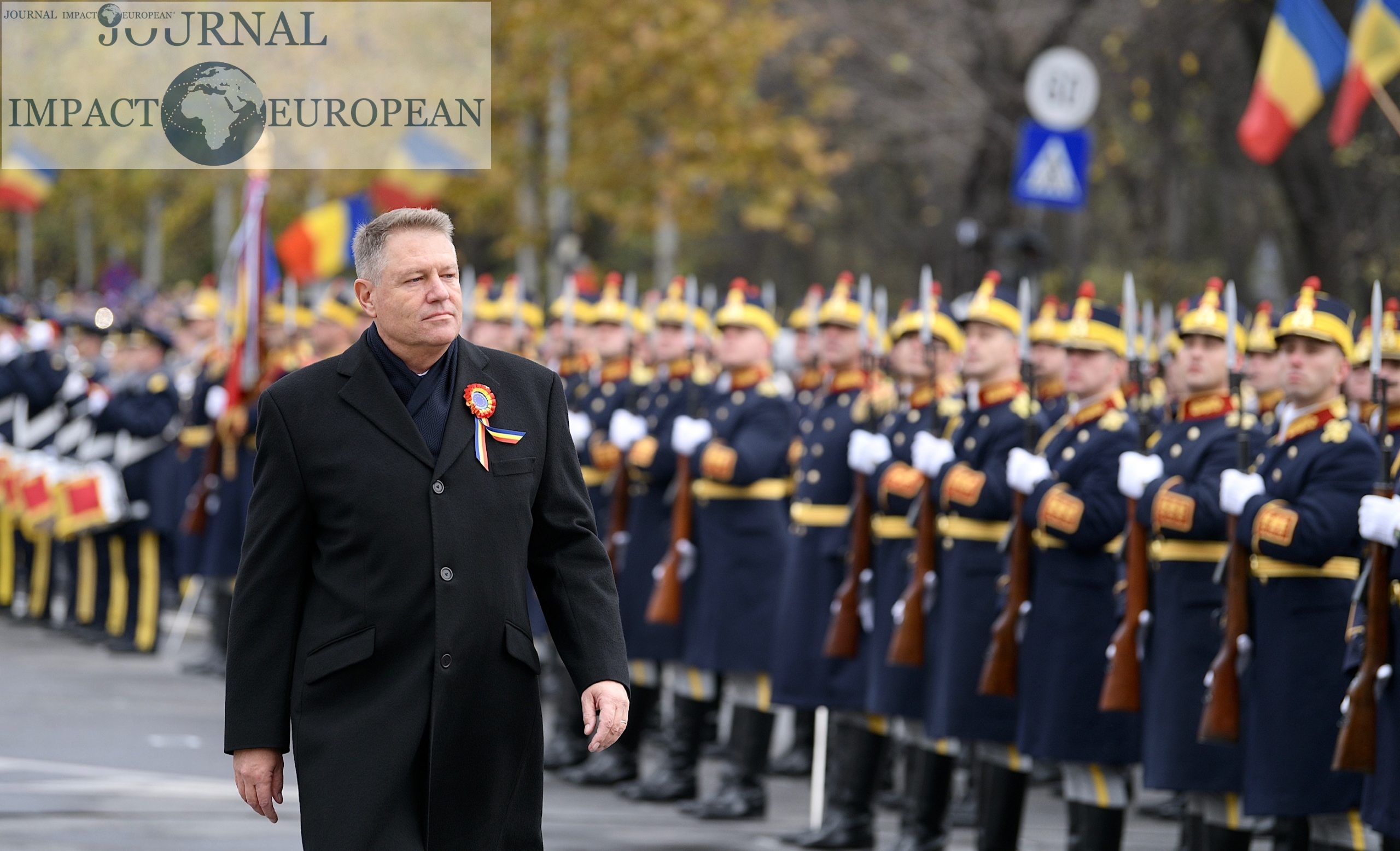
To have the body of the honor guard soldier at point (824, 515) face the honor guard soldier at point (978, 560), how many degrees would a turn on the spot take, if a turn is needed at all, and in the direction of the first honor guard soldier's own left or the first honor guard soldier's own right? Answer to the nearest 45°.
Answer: approximately 90° to the first honor guard soldier's own left

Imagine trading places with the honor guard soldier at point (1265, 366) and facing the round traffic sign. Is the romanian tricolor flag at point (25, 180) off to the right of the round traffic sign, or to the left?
left

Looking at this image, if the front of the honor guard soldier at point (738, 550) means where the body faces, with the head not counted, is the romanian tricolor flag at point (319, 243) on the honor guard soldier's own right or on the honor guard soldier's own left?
on the honor guard soldier's own right

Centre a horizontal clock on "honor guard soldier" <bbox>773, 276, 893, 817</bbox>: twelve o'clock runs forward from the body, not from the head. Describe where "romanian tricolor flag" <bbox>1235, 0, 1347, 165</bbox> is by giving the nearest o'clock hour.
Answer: The romanian tricolor flag is roughly at 6 o'clock from the honor guard soldier.

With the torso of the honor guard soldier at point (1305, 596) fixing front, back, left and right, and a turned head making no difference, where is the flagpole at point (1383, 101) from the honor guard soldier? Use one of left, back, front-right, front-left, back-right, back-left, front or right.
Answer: back-right

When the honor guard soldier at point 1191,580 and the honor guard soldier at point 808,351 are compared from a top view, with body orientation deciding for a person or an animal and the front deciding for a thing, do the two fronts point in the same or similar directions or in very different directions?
same or similar directions

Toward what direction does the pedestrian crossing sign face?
toward the camera

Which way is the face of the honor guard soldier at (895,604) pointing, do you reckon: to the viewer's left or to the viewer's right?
to the viewer's left

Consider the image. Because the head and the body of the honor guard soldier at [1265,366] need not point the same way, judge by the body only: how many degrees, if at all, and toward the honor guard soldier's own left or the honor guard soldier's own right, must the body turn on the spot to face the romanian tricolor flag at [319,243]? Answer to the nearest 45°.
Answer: approximately 90° to the honor guard soldier's own right

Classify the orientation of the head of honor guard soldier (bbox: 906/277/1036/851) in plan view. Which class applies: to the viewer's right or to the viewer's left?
to the viewer's left

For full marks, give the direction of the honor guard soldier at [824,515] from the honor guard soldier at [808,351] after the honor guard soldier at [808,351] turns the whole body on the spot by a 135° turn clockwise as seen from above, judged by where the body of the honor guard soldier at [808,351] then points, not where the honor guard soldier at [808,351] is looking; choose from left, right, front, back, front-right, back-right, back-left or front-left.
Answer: back

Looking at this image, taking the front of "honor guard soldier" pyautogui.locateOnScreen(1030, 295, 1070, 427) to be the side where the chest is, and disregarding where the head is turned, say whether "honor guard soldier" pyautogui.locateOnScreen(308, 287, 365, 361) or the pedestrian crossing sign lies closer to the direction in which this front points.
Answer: the honor guard soldier

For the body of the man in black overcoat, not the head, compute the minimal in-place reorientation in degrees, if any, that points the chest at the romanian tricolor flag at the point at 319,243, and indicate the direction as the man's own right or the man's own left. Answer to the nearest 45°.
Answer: approximately 135° to the man's own left

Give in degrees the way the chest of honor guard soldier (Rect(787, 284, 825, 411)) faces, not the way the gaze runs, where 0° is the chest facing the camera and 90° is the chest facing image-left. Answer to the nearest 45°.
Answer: approximately 45°

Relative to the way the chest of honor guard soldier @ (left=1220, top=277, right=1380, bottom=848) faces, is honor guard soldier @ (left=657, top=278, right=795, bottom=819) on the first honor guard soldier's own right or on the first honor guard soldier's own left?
on the first honor guard soldier's own right

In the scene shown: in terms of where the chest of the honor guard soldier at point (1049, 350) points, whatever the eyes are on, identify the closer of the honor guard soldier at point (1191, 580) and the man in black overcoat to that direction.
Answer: the man in black overcoat

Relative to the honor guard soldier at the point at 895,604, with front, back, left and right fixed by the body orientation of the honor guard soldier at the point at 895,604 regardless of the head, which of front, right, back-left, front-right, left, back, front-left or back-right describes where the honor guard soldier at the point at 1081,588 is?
left

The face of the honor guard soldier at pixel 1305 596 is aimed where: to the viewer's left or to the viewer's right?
to the viewer's left

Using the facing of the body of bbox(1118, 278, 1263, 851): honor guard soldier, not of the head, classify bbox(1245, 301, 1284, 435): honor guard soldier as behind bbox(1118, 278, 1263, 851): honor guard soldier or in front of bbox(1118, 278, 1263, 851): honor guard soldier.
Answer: behind
